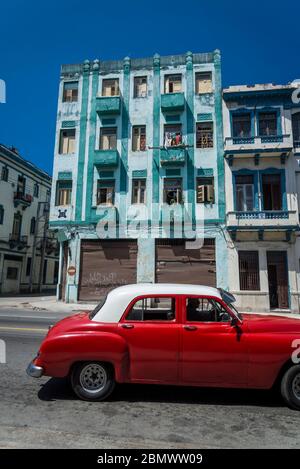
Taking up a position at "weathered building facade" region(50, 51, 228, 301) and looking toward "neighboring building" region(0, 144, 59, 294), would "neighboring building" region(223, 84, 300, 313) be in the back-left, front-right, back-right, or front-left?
back-right

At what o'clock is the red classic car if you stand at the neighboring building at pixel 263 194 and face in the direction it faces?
The red classic car is roughly at 12 o'clock from the neighboring building.

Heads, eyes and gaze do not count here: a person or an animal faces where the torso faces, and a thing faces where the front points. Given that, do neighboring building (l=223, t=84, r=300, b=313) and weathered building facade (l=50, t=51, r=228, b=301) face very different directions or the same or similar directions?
same or similar directions

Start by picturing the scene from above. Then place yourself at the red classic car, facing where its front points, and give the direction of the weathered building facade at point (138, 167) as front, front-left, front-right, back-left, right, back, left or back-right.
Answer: left

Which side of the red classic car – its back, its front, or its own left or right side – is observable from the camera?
right

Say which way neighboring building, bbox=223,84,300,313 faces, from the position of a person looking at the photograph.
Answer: facing the viewer

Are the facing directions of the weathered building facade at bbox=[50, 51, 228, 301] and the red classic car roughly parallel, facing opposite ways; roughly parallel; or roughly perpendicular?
roughly perpendicular

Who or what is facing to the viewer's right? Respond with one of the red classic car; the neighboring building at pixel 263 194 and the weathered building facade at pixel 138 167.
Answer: the red classic car

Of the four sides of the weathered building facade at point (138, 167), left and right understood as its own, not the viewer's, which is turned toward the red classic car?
front

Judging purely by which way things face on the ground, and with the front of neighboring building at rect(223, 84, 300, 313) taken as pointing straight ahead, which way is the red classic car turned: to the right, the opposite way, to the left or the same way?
to the left

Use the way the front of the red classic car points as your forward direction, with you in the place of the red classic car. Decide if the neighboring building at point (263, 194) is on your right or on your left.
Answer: on your left

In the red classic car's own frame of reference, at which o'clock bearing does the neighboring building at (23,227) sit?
The neighboring building is roughly at 8 o'clock from the red classic car.

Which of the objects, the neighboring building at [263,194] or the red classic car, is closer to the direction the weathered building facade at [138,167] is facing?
the red classic car

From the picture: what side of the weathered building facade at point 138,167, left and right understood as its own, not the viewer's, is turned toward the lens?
front
